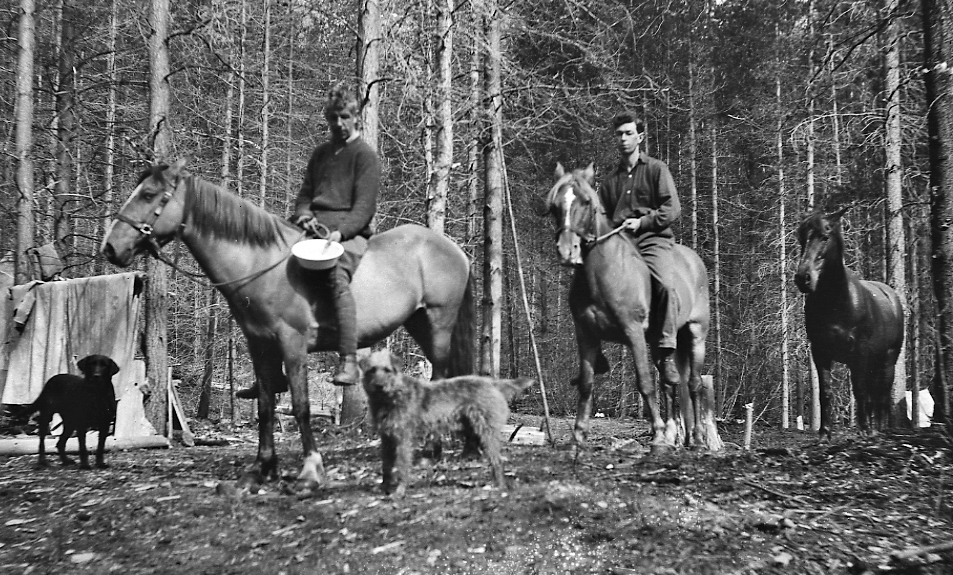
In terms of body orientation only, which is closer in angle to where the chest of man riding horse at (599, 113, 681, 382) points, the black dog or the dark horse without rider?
the black dog

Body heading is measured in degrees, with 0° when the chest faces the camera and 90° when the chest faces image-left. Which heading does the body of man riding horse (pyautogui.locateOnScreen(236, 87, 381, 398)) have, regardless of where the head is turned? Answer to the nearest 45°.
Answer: approximately 45°

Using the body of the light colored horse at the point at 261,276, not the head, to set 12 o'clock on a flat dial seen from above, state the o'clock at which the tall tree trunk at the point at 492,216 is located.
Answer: The tall tree trunk is roughly at 4 o'clock from the light colored horse.

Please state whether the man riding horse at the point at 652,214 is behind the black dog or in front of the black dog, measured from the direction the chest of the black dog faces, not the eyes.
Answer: in front

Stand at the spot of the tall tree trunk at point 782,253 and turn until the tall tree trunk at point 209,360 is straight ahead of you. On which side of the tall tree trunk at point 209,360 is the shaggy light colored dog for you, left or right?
left

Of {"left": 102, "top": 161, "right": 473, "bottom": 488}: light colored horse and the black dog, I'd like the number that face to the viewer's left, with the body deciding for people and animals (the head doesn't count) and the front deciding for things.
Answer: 1

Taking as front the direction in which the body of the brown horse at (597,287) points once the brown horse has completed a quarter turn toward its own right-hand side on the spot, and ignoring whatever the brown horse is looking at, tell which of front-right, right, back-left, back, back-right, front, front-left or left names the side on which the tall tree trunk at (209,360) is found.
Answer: front

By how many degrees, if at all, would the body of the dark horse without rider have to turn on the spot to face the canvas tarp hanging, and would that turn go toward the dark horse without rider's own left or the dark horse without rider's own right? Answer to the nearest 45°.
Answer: approximately 45° to the dark horse without rider's own right

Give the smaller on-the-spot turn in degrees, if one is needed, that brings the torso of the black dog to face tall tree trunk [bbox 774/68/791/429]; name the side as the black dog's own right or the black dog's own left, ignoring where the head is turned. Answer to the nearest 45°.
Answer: approximately 45° to the black dog's own left

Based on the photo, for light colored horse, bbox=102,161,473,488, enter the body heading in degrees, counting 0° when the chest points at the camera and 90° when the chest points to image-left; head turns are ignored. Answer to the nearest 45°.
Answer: approximately 90°

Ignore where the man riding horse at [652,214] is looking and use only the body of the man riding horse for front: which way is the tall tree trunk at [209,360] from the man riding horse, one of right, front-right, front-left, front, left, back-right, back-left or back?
right

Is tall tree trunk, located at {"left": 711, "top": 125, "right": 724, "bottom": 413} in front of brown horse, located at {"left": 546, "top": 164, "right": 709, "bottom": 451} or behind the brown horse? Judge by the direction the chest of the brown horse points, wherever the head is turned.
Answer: behind

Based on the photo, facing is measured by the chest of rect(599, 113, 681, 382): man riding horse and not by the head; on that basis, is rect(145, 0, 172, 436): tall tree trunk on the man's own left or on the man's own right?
on the man's own right

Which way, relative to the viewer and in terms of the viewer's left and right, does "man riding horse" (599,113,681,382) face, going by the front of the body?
facing the viewer and to the left of the viewer

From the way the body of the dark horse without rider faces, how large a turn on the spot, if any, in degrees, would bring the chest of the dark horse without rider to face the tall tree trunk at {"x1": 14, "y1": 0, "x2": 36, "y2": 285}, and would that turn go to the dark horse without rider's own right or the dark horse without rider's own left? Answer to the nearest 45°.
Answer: approximately 45° to the dark horse without rider's own right
